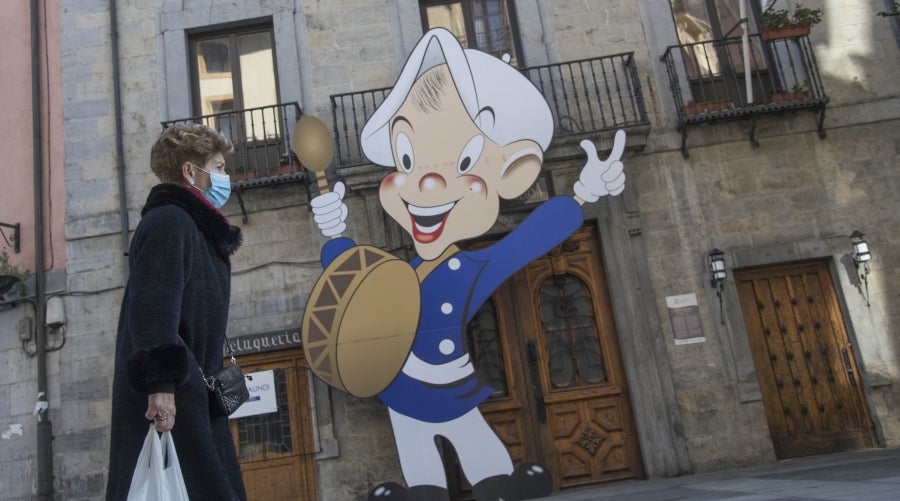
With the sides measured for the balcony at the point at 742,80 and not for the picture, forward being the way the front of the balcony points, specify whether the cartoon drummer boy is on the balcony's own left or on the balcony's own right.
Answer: on the balcony's own right

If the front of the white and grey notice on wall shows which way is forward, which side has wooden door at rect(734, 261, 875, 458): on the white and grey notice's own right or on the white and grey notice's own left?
on the white and grey notice's own left

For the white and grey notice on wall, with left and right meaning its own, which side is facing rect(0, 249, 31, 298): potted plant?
right

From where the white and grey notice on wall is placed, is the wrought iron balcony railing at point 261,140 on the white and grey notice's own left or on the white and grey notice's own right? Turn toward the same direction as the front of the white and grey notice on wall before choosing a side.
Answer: on the white and grey notice's own right

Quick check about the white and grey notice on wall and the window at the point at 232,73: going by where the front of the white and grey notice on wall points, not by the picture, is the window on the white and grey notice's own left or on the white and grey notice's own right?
on the white and grey notice's own right

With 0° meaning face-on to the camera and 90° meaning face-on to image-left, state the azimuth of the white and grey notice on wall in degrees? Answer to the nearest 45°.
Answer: approximately 0°

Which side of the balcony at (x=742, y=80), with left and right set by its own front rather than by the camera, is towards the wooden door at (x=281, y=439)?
right

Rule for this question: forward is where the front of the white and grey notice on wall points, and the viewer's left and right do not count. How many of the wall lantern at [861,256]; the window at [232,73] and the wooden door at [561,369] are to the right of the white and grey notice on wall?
2

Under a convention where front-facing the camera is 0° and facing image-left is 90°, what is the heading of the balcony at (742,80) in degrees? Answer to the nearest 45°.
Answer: approximately 0°
